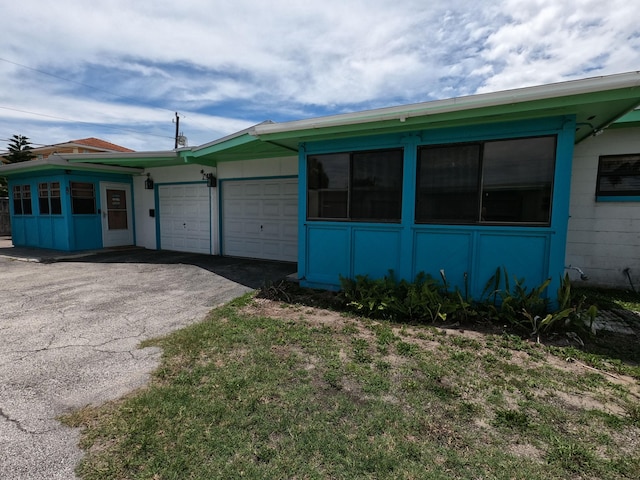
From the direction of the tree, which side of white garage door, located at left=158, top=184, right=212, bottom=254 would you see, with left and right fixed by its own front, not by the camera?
right

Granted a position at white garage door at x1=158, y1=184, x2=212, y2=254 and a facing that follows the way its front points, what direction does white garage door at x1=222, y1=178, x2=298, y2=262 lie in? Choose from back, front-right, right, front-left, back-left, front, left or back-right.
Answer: left

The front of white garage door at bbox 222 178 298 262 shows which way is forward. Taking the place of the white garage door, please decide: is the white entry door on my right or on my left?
on my right

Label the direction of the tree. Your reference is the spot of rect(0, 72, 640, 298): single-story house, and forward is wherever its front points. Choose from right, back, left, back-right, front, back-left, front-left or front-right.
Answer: right

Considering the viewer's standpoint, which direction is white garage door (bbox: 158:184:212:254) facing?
facing the viewer and to the left of the viewer

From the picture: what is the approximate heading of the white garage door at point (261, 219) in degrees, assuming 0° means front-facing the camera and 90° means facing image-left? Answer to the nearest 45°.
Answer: approximately 45°

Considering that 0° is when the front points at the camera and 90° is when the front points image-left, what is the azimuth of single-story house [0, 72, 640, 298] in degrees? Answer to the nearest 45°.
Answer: approximately 45°
